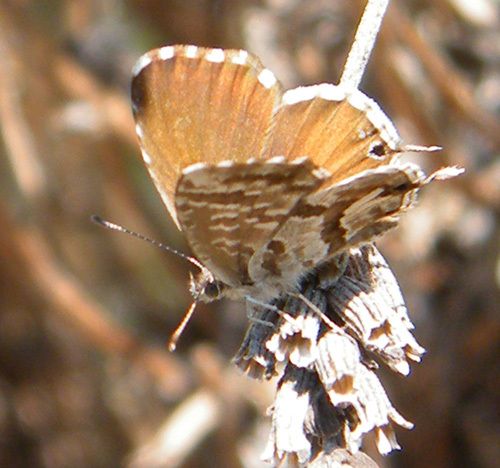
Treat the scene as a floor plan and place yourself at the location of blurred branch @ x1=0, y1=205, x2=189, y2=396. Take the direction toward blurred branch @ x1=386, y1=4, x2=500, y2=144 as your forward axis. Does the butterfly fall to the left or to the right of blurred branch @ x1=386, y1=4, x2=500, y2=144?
right

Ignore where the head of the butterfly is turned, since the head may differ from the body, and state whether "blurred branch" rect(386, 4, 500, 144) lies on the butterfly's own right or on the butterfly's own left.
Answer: on the butterfly's own right

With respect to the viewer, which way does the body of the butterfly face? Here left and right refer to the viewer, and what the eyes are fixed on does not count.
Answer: facing to the left of the viewer
